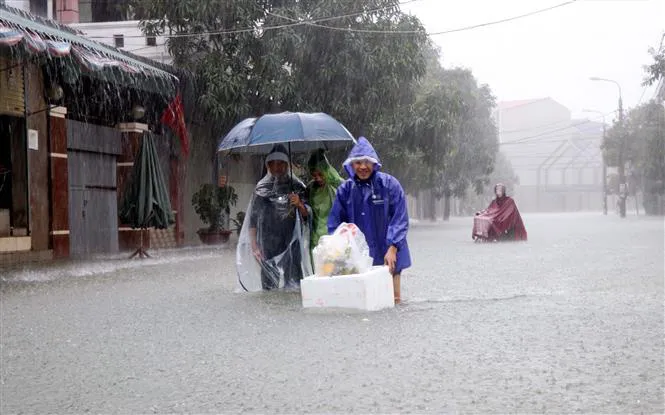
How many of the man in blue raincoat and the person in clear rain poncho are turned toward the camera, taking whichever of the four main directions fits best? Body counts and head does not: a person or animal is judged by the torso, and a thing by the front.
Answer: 2

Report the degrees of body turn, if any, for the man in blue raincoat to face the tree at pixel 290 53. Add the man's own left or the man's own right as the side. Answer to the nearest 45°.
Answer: approximately 180°

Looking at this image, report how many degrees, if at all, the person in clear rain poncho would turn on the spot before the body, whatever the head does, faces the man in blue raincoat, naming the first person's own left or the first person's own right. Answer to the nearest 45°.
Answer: approximately 45° to the first person's own left

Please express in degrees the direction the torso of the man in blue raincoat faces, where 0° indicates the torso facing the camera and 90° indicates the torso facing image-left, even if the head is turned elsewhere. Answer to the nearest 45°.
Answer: approximately 0°

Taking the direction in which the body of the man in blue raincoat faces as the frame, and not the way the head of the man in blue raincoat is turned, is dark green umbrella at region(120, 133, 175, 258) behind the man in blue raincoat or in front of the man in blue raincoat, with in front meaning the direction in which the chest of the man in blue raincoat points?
behind

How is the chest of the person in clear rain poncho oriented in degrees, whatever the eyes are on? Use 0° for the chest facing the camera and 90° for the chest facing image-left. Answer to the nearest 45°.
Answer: approximately 0°

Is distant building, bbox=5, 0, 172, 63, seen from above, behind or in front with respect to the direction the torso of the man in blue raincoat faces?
behind
